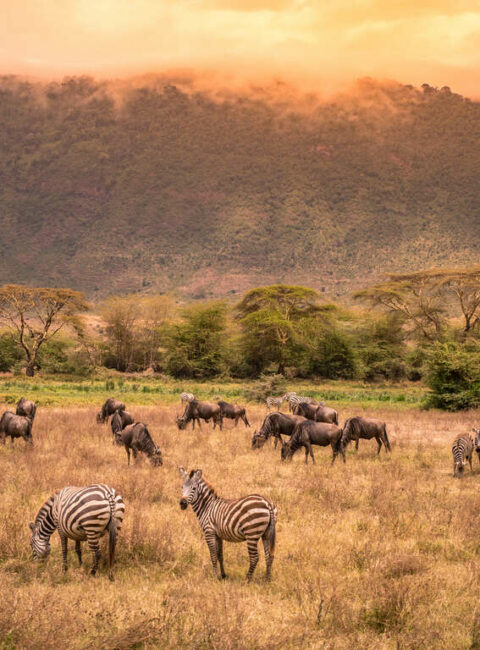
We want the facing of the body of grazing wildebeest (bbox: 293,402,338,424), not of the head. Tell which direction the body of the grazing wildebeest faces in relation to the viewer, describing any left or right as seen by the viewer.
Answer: facing to the left of the viewer

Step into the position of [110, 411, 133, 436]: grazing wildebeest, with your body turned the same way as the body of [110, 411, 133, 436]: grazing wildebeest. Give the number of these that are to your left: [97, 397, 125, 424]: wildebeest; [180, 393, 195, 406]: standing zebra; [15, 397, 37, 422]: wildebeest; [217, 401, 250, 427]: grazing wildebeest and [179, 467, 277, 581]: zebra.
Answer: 1

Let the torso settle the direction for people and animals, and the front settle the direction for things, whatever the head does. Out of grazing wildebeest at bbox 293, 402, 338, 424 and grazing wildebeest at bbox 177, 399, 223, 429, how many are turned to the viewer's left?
2

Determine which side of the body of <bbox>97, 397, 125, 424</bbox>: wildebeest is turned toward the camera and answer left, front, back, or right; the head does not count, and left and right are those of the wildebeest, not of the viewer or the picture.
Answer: left

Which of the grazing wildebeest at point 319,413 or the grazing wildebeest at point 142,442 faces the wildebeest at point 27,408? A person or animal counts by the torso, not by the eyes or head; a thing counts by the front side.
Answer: the grazing wildebeest at point 319,413

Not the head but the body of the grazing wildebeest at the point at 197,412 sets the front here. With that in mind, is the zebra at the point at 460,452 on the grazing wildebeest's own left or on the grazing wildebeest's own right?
on the grazing wildebeest's own left

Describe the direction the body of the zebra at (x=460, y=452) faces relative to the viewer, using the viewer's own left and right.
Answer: facing the viewer and to the left of the viewer

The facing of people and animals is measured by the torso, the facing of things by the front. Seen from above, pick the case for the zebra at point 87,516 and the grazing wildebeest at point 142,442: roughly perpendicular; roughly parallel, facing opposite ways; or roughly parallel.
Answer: roughly parallel, facing opposite ways
